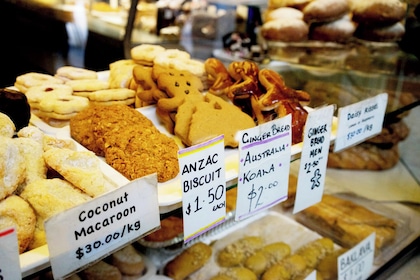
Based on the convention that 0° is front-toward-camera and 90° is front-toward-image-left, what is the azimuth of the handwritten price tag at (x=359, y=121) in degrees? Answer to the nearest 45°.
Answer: approximately 315°

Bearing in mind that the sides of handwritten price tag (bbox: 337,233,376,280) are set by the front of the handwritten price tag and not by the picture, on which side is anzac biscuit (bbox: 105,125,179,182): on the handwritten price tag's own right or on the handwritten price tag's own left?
on the handwritten price tag's own right

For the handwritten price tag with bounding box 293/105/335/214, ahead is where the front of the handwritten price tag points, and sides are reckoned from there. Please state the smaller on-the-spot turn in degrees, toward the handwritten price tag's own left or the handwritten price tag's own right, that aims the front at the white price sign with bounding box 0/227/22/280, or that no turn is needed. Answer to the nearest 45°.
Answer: approximately 90° to the handwritten price tag's own right

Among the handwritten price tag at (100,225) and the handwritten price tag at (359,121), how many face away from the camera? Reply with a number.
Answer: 0

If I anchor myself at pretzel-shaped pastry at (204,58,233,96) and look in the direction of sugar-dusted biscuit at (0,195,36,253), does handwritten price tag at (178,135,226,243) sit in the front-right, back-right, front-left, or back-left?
front-left

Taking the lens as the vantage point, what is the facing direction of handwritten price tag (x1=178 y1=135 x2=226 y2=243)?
facing the viewer and to the right of the viewer

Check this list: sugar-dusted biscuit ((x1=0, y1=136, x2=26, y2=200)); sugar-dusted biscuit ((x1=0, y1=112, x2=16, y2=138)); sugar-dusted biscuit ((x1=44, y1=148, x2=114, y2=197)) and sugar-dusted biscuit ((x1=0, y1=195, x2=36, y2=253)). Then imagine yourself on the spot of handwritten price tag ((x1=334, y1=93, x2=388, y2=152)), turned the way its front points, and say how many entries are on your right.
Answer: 4

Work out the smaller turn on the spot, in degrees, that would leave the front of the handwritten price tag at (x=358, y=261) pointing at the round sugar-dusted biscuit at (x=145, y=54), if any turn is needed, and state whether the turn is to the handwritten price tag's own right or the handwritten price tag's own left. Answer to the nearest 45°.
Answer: approximately 135° to the handwritten price tag's own right

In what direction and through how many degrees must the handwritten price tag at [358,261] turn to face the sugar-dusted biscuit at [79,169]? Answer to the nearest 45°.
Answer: approximately 90° to its right
